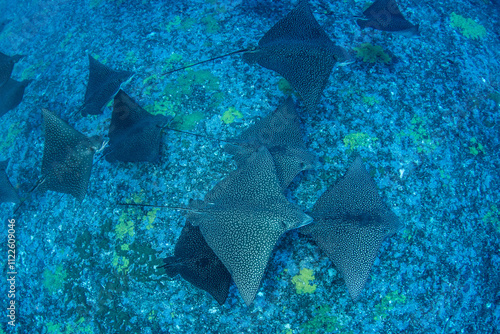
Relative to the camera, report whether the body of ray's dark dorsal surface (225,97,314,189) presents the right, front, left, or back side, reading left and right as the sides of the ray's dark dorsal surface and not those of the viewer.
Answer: right

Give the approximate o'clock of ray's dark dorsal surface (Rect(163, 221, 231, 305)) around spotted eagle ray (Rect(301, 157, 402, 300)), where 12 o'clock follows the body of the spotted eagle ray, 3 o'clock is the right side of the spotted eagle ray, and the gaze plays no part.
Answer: The ray's dark dorsal surface is roughly at 5 o'clock from the spotted eagle ray.

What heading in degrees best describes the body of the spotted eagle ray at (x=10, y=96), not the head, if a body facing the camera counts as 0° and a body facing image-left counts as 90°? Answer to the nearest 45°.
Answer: approximately 270°

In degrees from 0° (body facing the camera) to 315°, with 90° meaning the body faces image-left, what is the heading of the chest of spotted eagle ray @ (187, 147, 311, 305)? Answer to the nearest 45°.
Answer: approximately 270°

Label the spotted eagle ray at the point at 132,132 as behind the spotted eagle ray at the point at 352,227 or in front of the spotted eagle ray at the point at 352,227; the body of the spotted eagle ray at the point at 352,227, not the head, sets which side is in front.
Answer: behind

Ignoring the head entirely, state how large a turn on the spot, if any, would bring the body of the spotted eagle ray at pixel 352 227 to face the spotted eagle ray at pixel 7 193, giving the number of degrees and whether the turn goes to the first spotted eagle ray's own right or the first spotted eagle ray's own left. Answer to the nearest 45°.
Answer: approximately 180°

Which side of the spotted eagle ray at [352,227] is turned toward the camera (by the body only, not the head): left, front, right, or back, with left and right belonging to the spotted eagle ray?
right

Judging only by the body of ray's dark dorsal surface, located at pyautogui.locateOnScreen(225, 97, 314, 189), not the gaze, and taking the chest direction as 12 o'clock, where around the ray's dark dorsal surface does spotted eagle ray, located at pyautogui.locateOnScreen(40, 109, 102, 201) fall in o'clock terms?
The spotted eagle ray is roughly at 6 o'clock from the ray's dark dorsal surface.

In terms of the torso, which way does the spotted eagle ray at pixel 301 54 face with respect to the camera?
to the viewer's right

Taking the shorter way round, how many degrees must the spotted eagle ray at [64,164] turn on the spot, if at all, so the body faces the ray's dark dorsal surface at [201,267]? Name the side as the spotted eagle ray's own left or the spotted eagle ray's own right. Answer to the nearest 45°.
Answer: approximately 90° to the spotted eagle ray's own right
